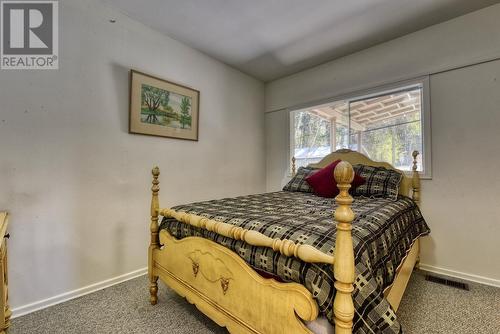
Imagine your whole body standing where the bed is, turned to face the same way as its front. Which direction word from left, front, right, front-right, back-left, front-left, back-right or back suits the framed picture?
right

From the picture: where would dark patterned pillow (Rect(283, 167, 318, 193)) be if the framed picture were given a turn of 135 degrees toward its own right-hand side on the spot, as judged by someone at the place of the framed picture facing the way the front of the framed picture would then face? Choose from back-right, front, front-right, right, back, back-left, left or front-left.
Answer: back

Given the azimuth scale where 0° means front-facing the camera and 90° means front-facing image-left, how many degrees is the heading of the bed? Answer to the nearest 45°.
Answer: approximately 45°

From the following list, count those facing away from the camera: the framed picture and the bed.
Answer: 0

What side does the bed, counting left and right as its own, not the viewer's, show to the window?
back
